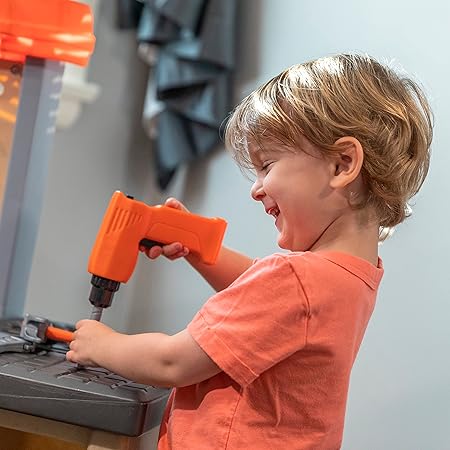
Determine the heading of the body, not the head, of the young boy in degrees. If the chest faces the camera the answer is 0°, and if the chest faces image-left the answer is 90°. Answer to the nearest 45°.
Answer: approximately 90°

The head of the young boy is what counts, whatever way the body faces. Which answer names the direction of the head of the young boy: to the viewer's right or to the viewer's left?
to the viewer's left

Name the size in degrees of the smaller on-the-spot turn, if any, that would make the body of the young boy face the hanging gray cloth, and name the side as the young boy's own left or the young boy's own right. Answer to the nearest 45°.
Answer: approximately 90° to the young boy's own right
